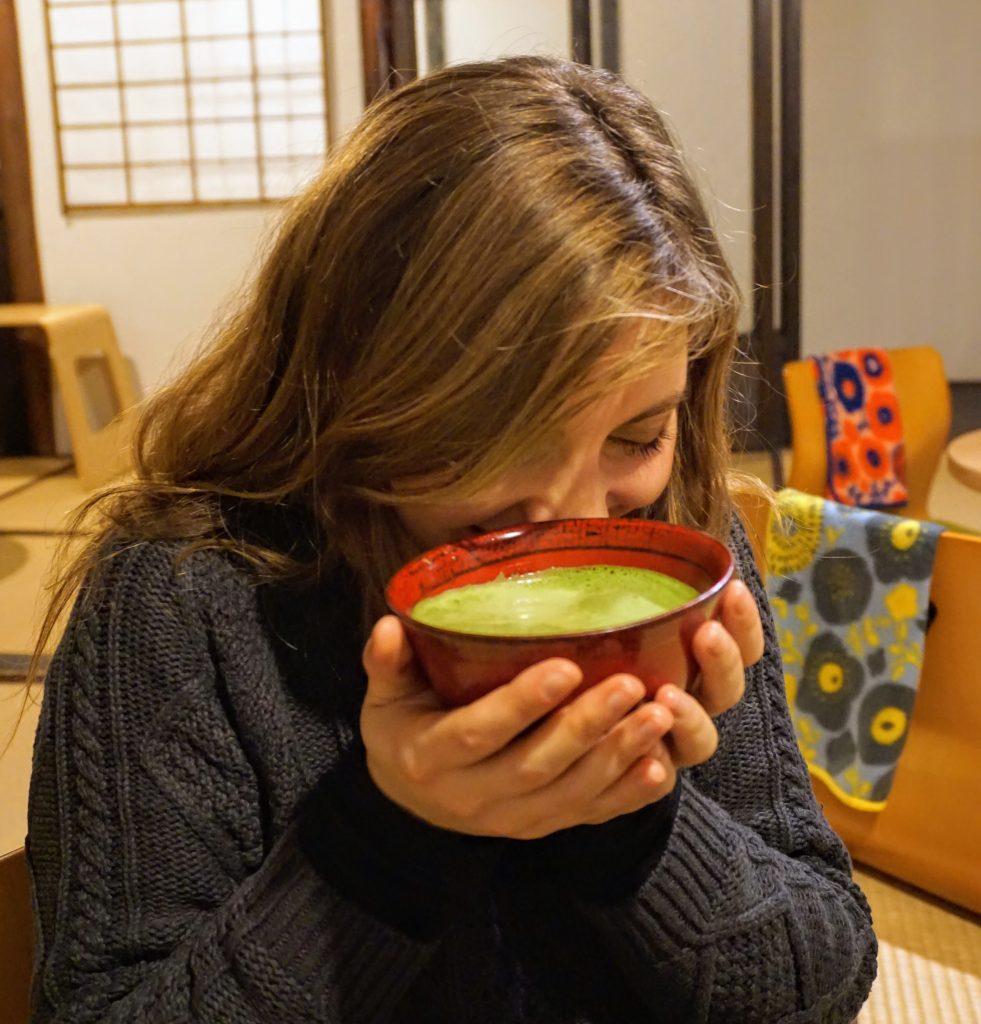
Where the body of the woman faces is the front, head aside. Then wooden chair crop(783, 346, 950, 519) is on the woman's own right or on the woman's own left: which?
on the woman's own left

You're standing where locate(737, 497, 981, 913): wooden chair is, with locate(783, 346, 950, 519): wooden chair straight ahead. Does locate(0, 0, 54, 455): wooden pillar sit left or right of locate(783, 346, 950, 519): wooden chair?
left

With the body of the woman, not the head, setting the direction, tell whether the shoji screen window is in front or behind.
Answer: behind

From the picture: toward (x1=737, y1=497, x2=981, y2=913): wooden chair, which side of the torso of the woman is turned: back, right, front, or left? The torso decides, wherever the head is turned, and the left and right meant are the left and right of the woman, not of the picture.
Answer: left

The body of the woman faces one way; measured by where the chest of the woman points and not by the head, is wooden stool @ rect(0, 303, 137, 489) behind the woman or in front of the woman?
behind

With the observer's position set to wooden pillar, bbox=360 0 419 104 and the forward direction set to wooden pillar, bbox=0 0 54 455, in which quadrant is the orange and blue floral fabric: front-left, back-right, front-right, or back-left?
back-left

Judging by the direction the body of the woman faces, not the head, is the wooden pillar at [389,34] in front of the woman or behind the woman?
behind

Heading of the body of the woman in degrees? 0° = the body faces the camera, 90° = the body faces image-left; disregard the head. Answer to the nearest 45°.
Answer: approximately 315°
